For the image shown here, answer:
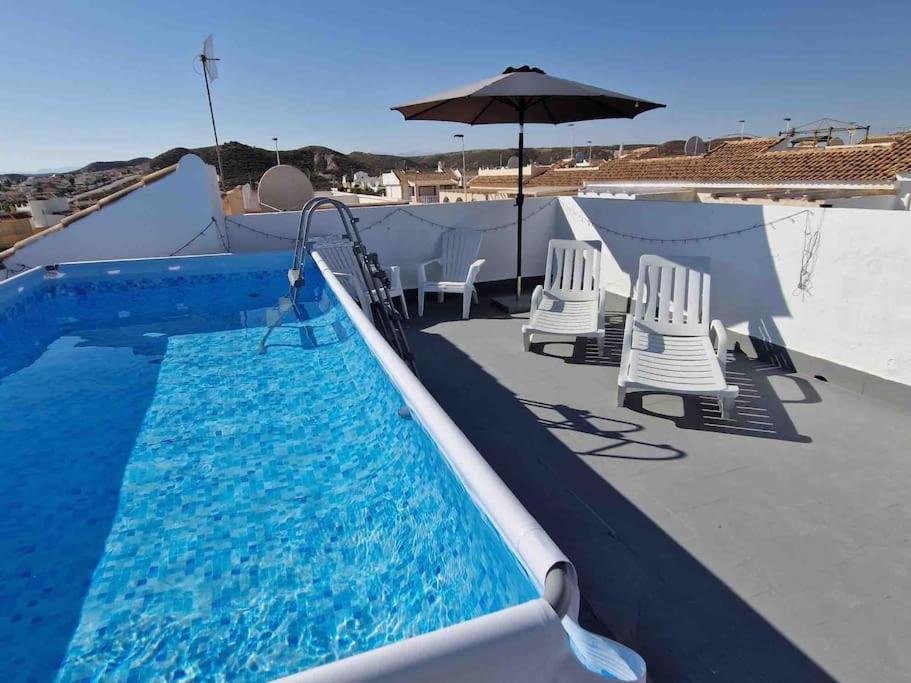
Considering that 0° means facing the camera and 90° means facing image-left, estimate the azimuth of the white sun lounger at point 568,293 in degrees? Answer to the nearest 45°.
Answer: approximately 0°

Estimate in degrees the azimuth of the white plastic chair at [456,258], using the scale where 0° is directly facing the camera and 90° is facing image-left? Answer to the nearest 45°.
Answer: approximately 45°

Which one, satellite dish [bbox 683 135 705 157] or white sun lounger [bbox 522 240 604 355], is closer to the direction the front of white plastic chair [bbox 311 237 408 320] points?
the white sun lounger

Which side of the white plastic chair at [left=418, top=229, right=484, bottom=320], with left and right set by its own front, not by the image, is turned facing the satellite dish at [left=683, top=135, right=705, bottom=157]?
back

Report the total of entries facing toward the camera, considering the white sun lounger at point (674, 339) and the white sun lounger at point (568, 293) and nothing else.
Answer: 2

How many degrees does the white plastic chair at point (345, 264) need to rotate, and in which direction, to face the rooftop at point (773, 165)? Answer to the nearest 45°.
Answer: approximately 90° to its left

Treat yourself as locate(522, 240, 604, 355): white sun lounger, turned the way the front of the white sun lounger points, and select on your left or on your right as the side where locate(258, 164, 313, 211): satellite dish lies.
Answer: on your right

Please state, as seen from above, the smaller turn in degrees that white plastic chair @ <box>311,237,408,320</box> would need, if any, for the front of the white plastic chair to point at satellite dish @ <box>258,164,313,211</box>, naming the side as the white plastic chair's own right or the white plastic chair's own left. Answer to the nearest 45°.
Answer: approximately 135° to the white plastic chair's own left

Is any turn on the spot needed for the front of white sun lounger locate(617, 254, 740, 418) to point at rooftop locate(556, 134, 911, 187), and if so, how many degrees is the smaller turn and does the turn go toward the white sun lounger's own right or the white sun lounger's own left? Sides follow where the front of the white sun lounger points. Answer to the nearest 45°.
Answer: approximately 180°

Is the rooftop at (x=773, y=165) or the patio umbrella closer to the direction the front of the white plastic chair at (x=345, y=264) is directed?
the patio umbrella

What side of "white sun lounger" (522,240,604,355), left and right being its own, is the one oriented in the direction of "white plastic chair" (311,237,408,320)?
right

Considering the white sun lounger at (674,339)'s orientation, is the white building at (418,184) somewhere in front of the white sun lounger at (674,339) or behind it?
behind
